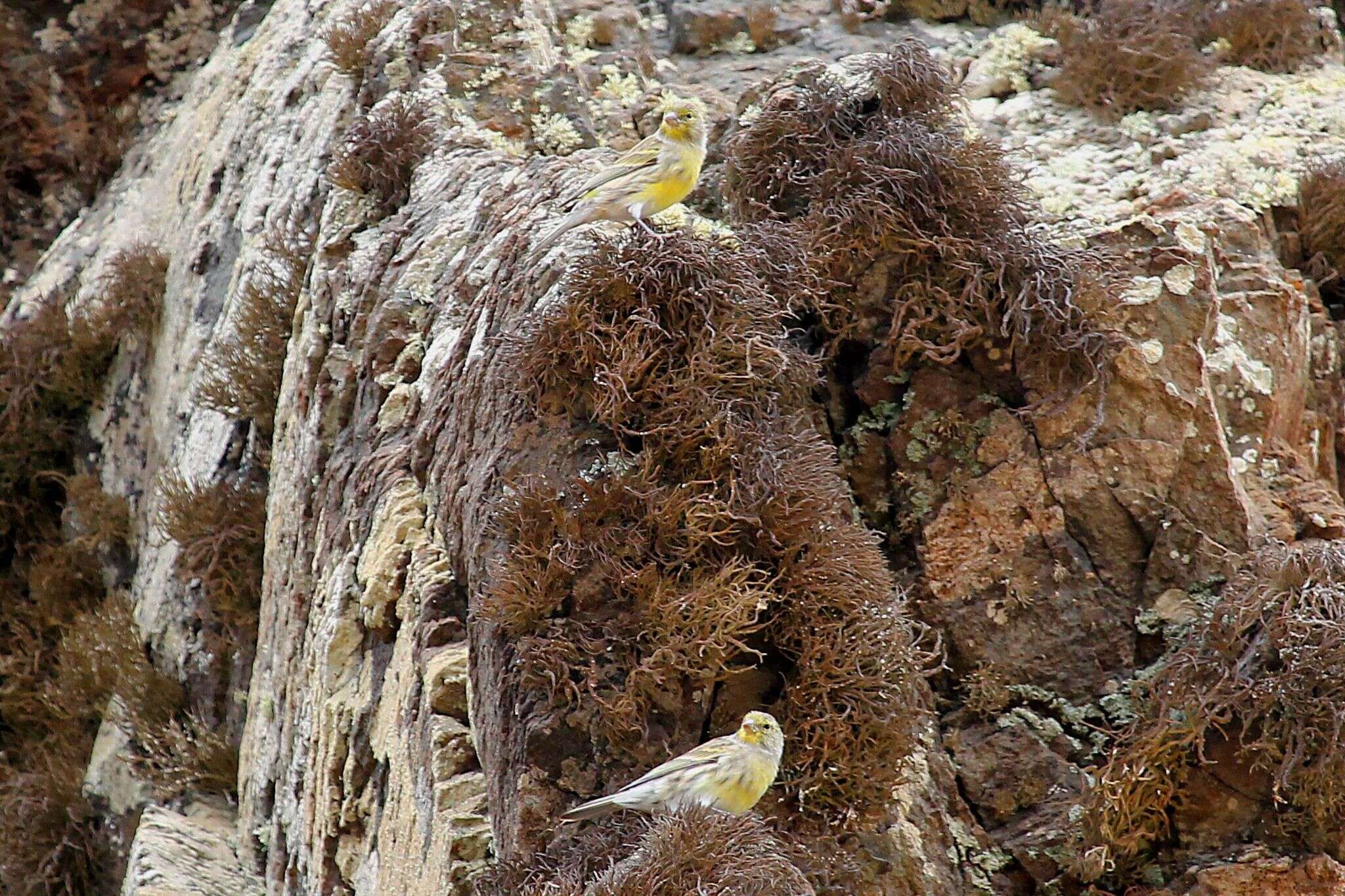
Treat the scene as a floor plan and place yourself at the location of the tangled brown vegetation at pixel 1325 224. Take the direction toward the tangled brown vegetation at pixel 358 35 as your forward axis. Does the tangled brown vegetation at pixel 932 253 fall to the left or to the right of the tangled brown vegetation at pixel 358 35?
left

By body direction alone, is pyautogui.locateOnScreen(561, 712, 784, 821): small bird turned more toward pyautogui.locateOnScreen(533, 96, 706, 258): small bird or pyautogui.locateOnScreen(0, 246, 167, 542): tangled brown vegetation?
the small bird

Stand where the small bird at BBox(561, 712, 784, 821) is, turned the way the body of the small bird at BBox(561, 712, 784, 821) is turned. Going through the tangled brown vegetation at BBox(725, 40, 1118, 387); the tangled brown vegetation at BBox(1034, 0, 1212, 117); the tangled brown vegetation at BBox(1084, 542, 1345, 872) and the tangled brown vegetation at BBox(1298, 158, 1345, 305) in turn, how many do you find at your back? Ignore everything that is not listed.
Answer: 0

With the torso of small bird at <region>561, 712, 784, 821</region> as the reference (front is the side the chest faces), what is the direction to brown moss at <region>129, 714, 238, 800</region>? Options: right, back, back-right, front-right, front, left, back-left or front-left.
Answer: back-left

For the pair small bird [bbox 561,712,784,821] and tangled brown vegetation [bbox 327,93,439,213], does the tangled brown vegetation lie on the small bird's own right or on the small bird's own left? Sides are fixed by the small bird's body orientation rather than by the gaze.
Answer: on the small bird's own left

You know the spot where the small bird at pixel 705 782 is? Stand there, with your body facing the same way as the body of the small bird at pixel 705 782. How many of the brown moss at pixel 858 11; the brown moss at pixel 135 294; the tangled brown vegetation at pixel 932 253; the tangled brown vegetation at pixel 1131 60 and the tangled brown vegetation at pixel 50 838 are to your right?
0

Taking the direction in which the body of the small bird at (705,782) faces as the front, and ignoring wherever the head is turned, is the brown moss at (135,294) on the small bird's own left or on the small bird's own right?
on the small bird's own left

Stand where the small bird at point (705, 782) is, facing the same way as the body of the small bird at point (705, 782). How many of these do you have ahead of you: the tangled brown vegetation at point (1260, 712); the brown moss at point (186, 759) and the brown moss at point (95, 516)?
1

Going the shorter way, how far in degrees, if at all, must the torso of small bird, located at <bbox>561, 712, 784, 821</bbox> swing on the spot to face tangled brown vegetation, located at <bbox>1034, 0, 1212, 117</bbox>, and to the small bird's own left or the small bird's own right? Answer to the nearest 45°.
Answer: approximately 45° to the small bird's own left

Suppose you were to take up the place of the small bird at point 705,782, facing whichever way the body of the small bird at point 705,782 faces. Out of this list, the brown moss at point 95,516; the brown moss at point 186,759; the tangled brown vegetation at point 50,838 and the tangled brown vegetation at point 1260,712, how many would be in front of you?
1

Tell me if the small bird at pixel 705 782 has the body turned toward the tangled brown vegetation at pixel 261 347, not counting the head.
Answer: no

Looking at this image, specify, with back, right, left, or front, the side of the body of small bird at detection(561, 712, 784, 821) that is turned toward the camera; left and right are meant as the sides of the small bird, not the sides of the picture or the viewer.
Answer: right

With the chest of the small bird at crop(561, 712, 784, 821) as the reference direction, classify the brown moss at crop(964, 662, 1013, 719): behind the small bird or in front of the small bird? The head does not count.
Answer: in front

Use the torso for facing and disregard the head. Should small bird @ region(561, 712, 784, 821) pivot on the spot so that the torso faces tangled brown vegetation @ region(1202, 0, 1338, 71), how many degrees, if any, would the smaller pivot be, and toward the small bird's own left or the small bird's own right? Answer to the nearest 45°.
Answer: approximately 45° to the small bird's own left

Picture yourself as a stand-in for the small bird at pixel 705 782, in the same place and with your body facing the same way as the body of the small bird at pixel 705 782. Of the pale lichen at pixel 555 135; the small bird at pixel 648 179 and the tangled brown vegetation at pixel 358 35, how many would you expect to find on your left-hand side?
3

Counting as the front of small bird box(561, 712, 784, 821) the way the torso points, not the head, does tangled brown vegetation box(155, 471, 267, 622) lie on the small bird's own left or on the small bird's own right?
on the small bird's own left

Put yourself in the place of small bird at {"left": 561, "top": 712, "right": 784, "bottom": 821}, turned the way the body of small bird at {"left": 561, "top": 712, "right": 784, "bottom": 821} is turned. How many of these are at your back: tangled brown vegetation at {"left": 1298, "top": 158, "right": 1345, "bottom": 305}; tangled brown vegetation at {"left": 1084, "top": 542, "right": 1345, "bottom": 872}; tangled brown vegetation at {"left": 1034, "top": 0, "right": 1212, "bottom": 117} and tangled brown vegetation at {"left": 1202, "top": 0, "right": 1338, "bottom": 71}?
0
